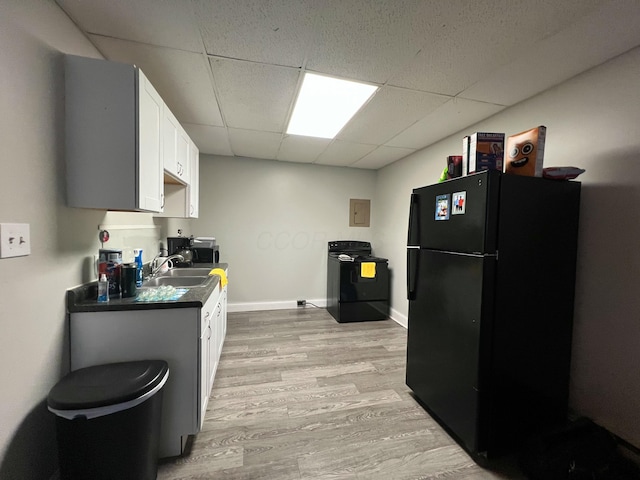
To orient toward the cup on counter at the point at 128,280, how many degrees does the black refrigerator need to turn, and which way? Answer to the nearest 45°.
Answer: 0° — it already faces it

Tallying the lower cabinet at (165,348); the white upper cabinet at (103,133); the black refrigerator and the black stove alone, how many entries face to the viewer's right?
2

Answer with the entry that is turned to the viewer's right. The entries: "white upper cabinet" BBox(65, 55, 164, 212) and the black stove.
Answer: the white upper cabinet

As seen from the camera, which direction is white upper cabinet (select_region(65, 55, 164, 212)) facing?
to the viewer's right

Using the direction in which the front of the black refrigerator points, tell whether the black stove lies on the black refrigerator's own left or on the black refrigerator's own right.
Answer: on the black refrigerator's own right

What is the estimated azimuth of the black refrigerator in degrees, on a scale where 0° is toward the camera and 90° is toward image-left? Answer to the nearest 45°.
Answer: approximately 45°

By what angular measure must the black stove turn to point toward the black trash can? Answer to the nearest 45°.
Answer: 0° — it already faces it

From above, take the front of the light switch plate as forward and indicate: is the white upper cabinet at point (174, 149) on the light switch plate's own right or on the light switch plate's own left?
on the light switch plate's own left

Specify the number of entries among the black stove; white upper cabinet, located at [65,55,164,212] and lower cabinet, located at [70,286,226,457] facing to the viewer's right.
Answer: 2

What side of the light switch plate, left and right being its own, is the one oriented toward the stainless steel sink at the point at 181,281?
left

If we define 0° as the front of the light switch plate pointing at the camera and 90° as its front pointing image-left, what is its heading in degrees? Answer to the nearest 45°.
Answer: approximately 315°

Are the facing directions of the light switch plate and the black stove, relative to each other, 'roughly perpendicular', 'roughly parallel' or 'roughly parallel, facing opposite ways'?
roughly perpendicular
